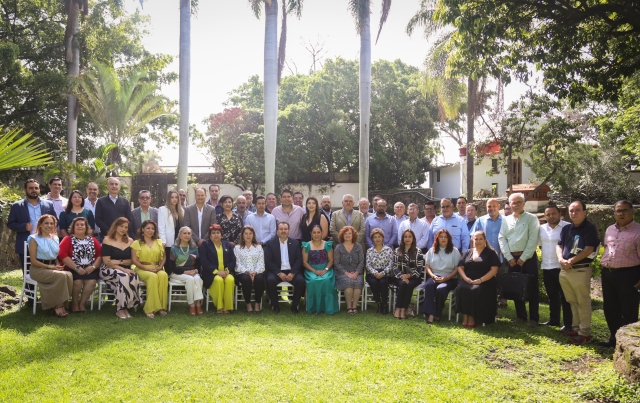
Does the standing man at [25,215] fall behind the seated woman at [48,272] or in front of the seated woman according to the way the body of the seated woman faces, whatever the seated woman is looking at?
behind

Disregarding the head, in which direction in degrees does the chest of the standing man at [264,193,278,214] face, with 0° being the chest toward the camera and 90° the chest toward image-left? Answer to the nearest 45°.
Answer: approximately 0°

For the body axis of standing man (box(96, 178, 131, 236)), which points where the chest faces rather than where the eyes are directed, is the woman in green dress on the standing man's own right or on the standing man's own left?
on the standing man's own left

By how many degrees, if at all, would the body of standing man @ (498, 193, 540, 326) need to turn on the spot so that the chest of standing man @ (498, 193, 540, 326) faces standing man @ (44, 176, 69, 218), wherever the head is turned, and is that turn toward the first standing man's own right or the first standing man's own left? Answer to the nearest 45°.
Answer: approximately 45° to the first standing man's own right

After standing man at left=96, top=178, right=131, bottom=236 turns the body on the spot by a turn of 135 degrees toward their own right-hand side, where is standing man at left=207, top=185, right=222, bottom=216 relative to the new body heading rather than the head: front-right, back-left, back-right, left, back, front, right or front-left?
back-right
